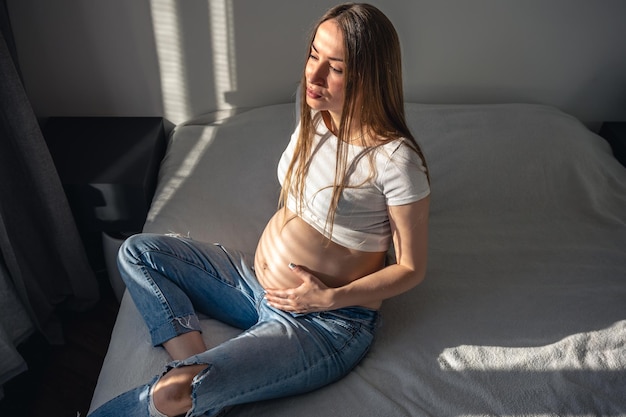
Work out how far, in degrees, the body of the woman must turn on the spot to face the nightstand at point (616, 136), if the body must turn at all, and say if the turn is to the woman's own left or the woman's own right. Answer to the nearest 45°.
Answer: approximately 180°

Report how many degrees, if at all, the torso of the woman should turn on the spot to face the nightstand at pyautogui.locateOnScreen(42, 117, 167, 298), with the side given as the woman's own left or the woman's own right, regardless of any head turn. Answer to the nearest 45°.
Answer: approximately 90° to the woman's own right

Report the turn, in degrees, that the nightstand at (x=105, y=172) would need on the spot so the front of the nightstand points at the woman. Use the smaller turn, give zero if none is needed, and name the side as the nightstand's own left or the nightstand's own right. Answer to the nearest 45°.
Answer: approximately 45° to the nightstand's own left

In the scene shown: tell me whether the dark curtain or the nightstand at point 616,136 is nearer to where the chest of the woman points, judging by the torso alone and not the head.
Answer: the dark curtain

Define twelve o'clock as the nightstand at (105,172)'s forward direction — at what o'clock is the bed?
The bed is roughly at 10 o'clock from the nightstand.

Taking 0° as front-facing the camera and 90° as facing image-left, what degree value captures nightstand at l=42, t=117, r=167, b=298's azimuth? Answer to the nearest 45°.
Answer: approximately 0°

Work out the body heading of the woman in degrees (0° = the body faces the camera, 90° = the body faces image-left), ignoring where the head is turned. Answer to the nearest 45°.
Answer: approximately 45°

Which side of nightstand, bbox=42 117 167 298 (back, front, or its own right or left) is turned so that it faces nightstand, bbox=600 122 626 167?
left
